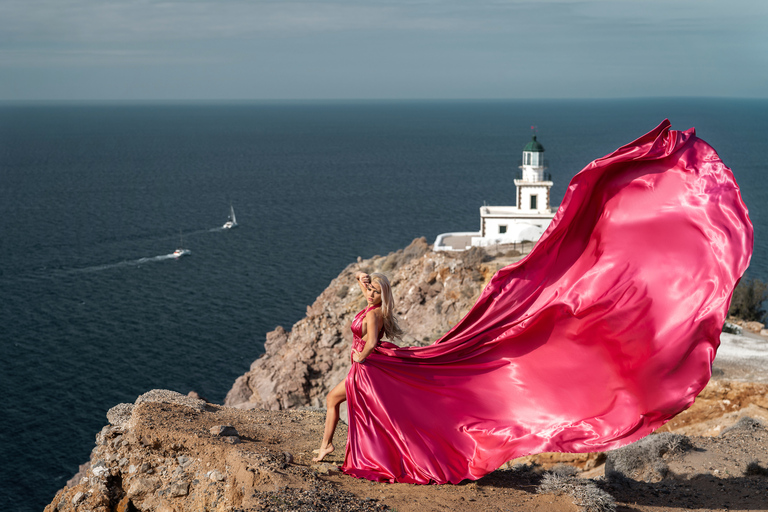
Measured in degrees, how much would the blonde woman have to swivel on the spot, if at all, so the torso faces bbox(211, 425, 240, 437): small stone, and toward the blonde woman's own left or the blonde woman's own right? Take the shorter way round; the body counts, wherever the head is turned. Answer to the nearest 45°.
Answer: approximately 45° to the blonde woman's own right

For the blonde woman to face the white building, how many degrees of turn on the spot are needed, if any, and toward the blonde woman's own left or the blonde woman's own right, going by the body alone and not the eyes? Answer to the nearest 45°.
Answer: approximately 90° to the blonde woman's own right

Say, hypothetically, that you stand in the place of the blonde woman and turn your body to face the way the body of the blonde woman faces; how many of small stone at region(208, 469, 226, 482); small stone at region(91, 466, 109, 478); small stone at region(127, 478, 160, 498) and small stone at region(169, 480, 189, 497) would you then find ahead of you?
4

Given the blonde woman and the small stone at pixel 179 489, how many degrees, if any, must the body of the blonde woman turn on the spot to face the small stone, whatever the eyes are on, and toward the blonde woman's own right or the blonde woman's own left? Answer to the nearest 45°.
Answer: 0° — they already face it

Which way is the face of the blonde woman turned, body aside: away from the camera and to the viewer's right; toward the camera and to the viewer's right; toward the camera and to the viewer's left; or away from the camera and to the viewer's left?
toward the camera and to the viewer's left

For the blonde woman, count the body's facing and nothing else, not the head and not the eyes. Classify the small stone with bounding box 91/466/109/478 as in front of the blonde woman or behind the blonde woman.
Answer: in front

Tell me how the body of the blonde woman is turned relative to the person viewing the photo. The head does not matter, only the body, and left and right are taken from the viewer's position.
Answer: facing to the left of the viewer

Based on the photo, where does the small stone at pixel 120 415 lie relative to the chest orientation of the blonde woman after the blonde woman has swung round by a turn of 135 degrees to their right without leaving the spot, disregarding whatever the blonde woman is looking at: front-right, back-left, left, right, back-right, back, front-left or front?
left

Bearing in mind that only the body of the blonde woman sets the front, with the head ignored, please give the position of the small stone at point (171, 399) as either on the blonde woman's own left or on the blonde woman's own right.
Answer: on the blonde woman's own right

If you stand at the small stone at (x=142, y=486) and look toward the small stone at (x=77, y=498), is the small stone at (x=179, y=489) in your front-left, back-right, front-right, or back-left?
back-left
